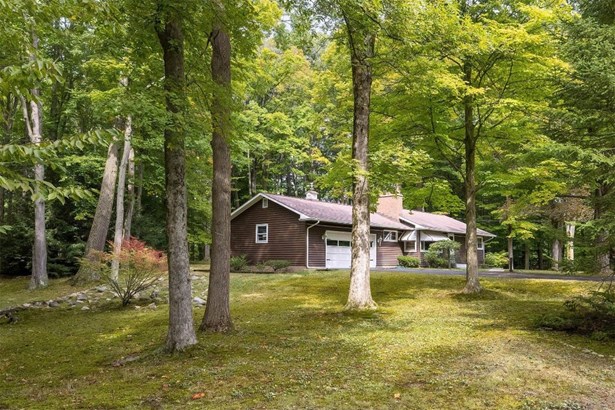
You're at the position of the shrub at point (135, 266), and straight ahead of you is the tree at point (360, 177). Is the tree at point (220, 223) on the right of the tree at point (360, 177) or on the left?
right

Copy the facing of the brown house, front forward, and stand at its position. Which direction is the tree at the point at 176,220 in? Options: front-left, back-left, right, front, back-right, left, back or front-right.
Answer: front-right

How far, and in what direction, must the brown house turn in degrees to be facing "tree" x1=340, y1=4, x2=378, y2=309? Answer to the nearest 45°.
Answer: approximately 45° to its right

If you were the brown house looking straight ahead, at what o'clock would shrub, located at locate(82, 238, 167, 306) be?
The shrub is roughly at 2 o'clock from the brown house.

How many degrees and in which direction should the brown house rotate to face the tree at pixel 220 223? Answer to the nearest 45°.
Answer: approximately 45° to its right

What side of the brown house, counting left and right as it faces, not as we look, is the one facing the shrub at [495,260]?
left

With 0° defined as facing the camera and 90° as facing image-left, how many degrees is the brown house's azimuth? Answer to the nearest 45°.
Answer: approximately 315°

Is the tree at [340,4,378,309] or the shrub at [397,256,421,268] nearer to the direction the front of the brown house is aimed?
the tree
